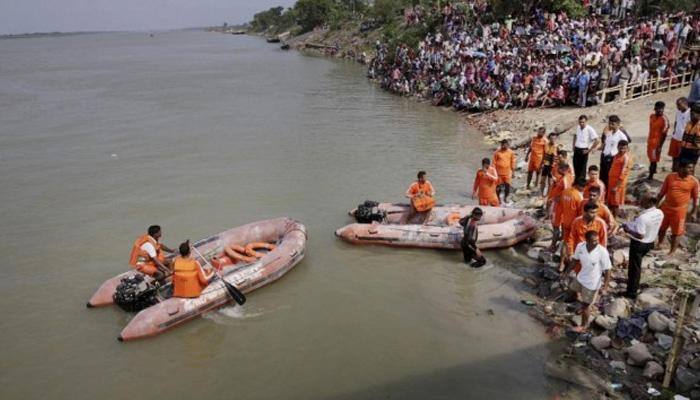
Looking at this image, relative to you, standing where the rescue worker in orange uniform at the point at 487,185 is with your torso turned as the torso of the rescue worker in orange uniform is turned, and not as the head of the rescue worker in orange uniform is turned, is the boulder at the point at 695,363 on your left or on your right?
on your left

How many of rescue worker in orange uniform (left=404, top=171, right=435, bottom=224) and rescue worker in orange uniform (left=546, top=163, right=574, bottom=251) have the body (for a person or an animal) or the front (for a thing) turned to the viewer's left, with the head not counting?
1

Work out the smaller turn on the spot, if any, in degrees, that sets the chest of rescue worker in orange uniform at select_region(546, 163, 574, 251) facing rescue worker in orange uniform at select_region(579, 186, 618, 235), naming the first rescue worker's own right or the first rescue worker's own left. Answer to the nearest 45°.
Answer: approximately 135° to the first rescue worker's own left

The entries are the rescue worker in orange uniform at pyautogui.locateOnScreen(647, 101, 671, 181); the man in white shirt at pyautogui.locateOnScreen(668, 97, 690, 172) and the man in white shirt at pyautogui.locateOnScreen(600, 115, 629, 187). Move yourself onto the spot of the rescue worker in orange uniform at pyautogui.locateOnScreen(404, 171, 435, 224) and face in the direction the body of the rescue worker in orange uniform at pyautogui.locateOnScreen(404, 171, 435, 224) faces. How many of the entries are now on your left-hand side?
3

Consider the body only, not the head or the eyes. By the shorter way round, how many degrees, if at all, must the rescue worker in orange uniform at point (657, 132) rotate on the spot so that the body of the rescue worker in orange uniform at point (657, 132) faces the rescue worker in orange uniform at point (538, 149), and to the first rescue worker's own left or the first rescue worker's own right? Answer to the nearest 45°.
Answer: approximately 45° to the first rescue worker's own right

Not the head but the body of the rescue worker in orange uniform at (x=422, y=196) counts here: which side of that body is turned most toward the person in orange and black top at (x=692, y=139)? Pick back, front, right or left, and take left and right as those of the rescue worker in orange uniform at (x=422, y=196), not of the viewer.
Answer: left

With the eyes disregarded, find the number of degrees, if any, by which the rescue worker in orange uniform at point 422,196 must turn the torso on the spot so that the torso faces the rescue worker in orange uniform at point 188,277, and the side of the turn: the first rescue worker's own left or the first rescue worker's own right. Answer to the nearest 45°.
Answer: approximately 45° to the first rescue worker's own right

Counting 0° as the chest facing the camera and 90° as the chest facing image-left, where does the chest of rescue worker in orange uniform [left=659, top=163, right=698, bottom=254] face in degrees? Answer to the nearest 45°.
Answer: approximately 0°
